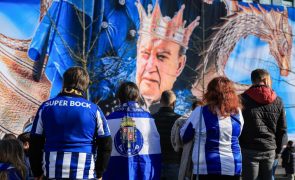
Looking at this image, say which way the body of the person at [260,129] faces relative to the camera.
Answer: away from the camera

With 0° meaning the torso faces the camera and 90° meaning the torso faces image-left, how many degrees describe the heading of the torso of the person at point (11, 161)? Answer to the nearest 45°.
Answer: approximately 180°

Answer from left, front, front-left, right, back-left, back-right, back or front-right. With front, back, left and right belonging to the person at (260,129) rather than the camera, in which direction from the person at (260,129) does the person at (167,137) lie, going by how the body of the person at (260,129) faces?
left

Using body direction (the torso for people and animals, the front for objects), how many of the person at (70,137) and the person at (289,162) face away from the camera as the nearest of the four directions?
2

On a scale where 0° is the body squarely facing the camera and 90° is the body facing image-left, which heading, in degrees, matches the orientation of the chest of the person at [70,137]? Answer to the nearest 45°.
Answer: approximately 180°

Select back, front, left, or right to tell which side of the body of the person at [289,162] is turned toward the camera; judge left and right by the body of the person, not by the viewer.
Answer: back

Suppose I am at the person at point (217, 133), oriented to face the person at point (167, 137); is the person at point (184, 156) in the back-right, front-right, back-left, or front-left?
front-left

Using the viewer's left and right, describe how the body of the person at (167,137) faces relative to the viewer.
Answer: facing away from the viewer

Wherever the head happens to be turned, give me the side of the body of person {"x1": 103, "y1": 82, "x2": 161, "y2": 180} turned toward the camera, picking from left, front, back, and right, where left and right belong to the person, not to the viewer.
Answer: back

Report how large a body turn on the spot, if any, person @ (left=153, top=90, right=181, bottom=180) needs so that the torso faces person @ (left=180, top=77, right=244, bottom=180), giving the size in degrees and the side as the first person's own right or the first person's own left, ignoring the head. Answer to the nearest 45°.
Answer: approximately 135° to the first person's own right

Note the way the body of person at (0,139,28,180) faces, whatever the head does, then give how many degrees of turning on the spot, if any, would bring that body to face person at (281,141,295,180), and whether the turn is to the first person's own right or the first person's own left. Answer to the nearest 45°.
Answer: approximately 45° to the first person's own right
